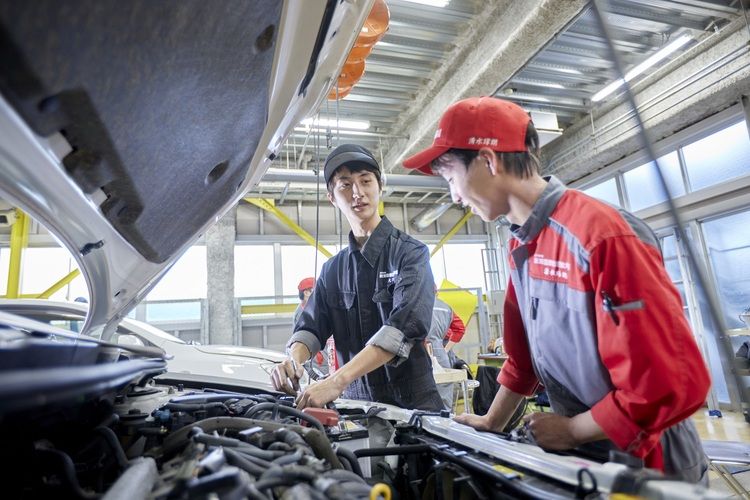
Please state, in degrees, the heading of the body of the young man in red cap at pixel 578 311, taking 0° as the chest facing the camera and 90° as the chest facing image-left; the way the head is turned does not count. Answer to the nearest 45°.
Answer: approximately 45°

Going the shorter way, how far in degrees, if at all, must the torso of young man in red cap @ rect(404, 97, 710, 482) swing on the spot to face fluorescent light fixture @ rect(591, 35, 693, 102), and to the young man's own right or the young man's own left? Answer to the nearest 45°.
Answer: approximately 135° to the young man's own right

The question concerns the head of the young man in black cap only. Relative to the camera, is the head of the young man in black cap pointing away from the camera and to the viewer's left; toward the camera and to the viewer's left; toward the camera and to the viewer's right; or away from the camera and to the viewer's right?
toward the camera and to the viewer's right

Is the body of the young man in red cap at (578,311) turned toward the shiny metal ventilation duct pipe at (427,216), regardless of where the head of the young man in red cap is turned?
no
